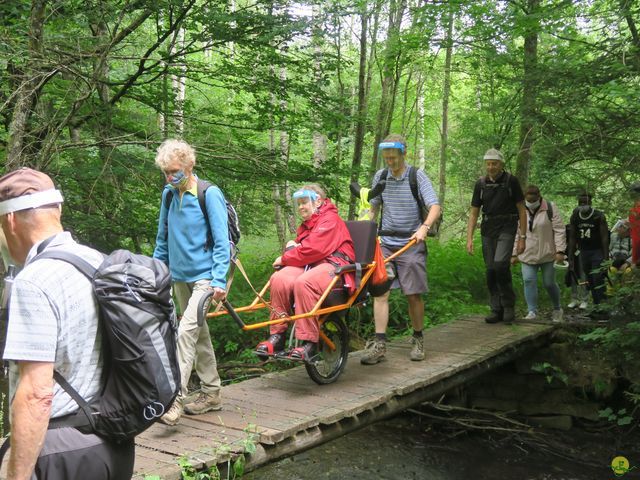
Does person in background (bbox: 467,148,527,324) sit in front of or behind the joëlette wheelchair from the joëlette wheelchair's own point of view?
behind

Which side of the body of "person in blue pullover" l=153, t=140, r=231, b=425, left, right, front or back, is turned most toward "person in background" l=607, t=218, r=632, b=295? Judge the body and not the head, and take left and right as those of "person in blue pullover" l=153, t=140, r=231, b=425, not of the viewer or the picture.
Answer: back

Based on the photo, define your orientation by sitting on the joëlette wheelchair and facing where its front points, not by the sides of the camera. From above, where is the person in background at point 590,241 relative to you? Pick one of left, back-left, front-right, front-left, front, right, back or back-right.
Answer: back

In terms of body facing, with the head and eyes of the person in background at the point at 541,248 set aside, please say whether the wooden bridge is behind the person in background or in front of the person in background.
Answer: in front

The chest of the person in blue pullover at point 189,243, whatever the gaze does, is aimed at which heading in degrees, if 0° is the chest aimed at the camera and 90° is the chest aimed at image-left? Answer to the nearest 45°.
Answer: approximately 45°

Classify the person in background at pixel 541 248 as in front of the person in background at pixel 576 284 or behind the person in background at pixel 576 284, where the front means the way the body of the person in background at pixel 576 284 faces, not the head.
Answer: in front

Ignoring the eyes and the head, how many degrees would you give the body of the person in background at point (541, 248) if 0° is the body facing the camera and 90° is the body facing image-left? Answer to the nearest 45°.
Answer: approximately 45°

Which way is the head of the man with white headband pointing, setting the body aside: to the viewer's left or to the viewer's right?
to the viewer's left

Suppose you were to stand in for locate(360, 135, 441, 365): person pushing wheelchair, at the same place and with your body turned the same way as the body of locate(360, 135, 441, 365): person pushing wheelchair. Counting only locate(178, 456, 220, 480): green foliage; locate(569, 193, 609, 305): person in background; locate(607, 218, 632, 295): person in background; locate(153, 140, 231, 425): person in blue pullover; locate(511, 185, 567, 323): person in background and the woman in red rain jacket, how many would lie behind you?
3

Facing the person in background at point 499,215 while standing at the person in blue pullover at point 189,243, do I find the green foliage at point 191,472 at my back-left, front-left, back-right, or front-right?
back-right

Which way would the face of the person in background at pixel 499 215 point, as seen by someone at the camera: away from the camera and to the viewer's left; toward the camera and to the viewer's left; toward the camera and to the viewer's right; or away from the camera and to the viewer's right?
toward the camera and to the viewer's left

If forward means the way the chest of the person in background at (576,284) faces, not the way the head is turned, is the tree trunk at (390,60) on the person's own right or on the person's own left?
on the person's own right

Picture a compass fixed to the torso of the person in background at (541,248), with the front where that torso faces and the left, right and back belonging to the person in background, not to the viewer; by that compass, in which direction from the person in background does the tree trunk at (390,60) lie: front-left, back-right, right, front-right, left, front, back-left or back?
right

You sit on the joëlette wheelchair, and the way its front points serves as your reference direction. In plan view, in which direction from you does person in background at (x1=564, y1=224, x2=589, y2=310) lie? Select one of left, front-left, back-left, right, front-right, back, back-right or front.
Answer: back
